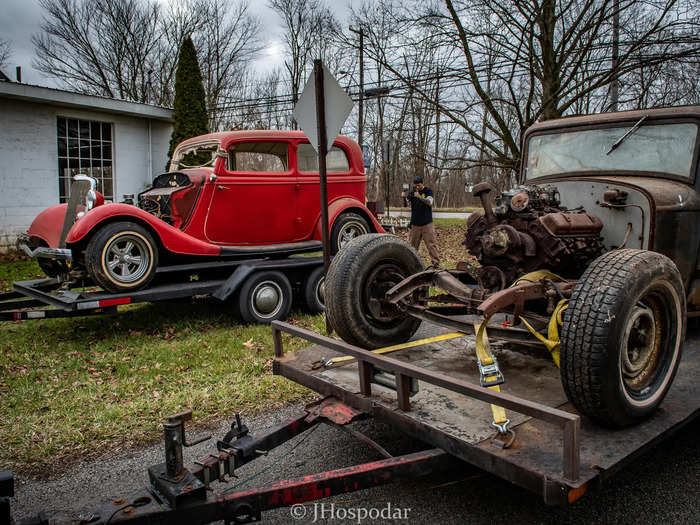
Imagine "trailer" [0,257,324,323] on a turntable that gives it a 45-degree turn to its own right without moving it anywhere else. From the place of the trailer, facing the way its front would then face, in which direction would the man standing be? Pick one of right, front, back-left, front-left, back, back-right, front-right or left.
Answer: back-right

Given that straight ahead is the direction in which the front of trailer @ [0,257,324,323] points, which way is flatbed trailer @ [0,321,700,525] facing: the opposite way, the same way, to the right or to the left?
the same way

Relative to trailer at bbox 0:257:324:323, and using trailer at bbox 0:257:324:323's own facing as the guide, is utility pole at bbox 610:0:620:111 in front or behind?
behind

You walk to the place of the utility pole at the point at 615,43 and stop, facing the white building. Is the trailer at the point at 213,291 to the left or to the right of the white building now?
left

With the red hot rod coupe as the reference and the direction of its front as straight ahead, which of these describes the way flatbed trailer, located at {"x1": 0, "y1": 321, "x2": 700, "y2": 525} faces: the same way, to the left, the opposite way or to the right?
the same way

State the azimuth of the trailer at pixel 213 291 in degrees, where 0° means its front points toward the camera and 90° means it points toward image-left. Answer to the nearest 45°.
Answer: approximately 45°

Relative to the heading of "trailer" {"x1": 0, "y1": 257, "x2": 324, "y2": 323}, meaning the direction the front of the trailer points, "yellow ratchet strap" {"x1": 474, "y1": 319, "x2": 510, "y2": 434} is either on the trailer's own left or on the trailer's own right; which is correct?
on the trailer's own left

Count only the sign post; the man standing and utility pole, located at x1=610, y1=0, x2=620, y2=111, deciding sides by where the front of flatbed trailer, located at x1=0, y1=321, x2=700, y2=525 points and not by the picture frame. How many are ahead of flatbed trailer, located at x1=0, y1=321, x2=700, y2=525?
0

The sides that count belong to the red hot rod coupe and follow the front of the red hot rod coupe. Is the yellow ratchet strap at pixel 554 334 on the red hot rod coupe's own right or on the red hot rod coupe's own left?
on the red hot rod coupe's own left

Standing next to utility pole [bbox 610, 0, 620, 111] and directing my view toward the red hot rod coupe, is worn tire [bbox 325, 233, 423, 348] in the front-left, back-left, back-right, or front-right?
front-left

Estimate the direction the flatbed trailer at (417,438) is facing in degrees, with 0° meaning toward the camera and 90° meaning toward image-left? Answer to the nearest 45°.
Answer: approximately 45°

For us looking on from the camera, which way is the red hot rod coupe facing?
facing the viewer and to the left of the viewer

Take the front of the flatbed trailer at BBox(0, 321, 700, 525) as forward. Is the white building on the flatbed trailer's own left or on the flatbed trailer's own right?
on the flatbed trailer's own right
